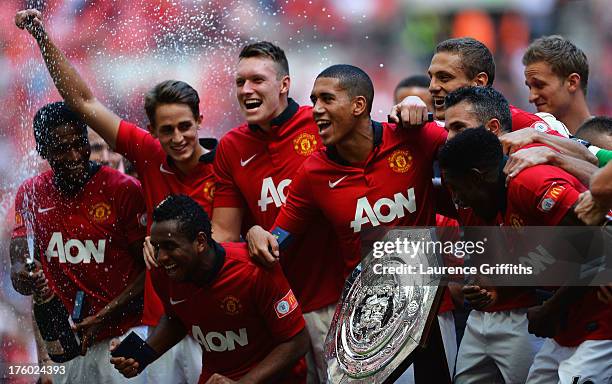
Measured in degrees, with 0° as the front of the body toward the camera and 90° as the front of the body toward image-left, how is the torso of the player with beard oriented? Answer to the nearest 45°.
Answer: approximately 0°
